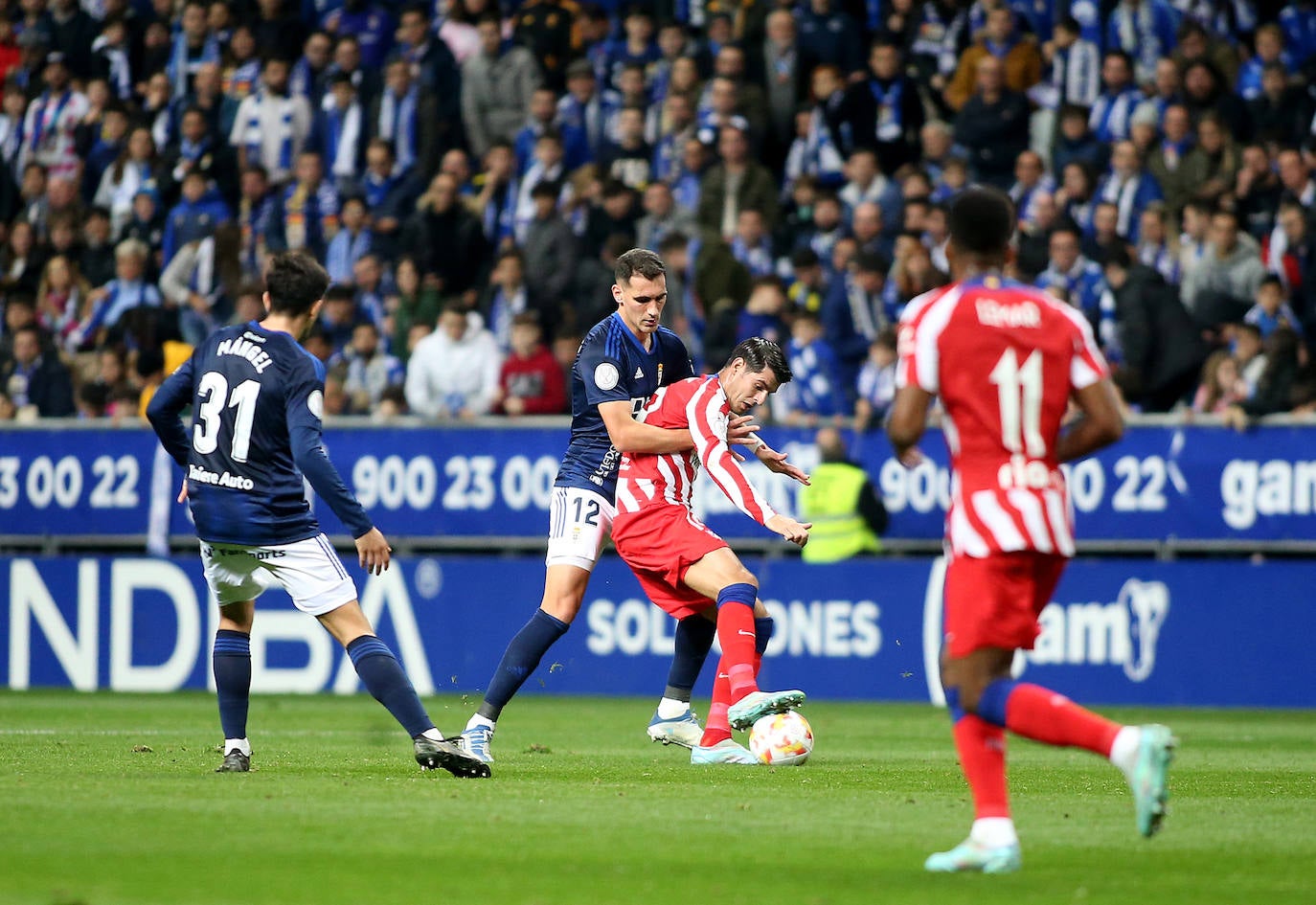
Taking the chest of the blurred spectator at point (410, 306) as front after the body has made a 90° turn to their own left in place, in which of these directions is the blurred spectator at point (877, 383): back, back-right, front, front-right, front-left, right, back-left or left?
front-right

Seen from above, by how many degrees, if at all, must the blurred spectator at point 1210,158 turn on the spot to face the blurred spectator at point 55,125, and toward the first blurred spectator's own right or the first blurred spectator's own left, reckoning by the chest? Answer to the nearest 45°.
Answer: approximately 90° to the first blurred spectator's own right

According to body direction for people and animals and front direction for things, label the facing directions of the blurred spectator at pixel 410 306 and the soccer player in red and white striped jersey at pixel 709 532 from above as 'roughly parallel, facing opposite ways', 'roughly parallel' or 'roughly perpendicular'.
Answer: roughly perpendicular

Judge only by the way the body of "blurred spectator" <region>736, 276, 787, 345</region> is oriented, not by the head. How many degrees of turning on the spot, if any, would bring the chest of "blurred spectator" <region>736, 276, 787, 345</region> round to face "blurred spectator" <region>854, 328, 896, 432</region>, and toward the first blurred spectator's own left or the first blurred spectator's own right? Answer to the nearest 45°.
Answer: approximately 45° to the first blurred spectator's own left

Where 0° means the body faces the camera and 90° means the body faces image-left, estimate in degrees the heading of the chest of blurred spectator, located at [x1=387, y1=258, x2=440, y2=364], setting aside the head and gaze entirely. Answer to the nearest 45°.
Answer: approximately 0°

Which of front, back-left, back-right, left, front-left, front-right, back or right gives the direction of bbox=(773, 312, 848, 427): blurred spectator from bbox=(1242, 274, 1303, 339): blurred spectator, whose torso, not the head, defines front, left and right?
right

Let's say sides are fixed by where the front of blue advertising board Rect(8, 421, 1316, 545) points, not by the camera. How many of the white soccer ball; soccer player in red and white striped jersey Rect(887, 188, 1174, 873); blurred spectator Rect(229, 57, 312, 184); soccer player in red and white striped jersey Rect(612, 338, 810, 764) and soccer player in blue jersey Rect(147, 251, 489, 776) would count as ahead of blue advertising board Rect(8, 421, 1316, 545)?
4

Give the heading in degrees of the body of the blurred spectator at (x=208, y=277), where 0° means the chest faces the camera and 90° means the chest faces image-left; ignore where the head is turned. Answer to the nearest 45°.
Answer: approximately 315°

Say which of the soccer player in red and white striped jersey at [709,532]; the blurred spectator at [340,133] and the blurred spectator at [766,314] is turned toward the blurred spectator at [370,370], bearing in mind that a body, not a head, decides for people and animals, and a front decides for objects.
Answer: the blurred spectator at [340,133]

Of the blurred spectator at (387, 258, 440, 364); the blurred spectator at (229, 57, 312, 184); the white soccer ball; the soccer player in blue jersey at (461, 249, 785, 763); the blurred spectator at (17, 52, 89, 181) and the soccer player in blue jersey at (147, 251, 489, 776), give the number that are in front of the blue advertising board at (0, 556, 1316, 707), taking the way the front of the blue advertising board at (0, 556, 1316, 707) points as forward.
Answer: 3

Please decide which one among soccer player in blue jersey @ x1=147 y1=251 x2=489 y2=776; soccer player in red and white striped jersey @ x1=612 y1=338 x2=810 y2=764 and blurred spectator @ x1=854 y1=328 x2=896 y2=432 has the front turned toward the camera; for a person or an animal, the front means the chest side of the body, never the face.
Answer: the blurred spectator
